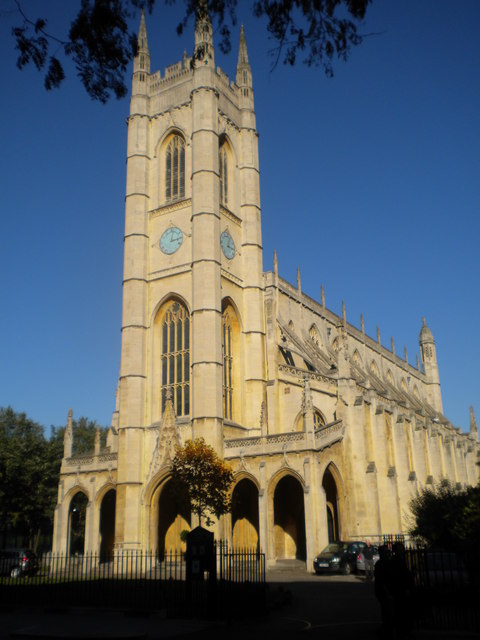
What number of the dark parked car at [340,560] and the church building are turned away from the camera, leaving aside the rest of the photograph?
0

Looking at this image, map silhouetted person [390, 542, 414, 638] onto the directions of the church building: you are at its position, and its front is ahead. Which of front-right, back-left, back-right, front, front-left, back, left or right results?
front-left

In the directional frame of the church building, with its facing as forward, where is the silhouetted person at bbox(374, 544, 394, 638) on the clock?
The silhouetted person is roughly at 10 o'clock from the church building.

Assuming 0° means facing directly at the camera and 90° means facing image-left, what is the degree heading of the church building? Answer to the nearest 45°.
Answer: approximately 45°

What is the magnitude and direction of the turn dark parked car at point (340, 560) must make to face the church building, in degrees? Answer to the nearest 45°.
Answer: approximately 90° to its right

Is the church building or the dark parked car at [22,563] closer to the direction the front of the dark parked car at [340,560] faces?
the dark parked car
